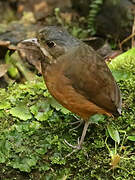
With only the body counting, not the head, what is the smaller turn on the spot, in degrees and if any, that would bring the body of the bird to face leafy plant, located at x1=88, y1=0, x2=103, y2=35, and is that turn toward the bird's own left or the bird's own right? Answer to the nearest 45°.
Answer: approximately 90° to the bird's own right

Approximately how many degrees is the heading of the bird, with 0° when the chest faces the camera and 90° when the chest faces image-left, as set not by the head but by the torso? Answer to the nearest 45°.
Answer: approximately 90°
